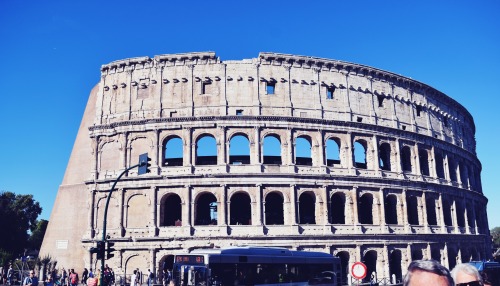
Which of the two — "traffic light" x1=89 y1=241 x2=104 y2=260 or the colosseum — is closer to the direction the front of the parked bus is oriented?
the traffic light

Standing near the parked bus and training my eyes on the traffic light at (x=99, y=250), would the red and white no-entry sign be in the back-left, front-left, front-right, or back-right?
back-left

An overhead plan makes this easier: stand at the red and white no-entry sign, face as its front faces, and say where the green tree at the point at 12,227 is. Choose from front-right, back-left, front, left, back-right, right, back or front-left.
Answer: back-right

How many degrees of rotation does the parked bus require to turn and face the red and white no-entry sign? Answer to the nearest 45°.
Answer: approximately 90° to its left

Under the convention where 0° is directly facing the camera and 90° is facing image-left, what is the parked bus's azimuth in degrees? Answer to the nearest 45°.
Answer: approximately 45°

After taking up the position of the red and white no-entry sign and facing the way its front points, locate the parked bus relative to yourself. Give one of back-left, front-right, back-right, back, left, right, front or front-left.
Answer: back-right

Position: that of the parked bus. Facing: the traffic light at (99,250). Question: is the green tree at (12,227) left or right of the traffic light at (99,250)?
right
